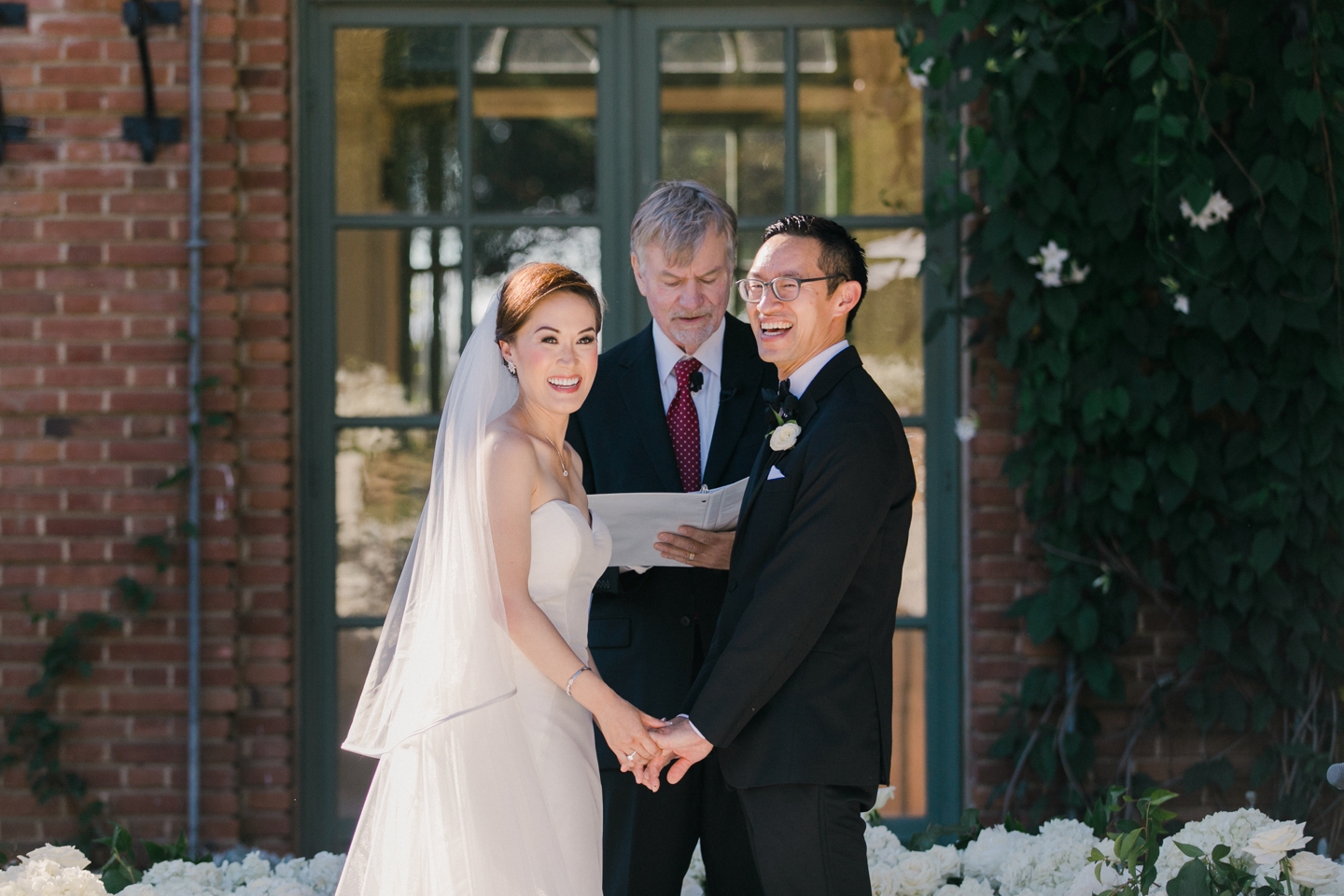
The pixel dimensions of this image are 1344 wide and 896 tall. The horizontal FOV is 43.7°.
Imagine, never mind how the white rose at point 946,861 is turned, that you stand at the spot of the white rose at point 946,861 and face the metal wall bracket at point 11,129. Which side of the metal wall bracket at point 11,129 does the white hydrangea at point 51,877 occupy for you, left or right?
left

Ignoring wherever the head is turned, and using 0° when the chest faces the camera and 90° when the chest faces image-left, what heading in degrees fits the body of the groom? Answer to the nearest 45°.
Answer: approximately 90°

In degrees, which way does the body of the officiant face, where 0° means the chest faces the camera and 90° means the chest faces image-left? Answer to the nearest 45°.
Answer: approximately 0°

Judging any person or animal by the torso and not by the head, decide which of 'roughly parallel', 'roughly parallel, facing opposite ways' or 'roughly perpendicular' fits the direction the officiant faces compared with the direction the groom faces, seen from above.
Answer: roughly perpendicular

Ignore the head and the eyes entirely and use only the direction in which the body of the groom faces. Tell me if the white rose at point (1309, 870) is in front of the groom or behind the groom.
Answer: behind

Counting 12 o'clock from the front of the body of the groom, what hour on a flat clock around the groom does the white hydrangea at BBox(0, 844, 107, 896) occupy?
The white hydrangea is roughly at 12 o'clock from the groom.

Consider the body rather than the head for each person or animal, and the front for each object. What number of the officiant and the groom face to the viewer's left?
1
